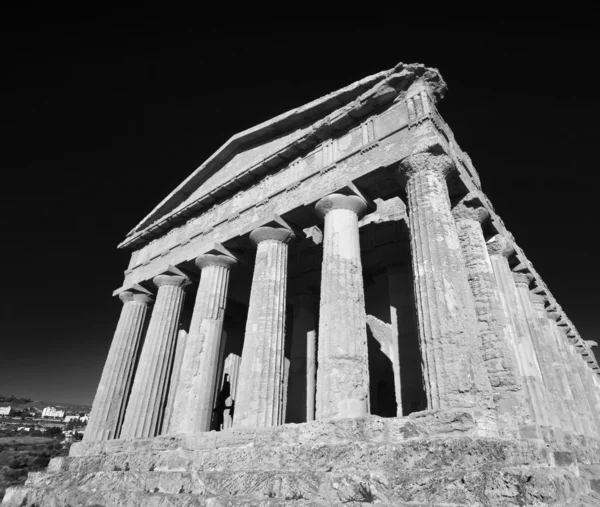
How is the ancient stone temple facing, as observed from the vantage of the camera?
facing the viewer and to the left of the viewer
